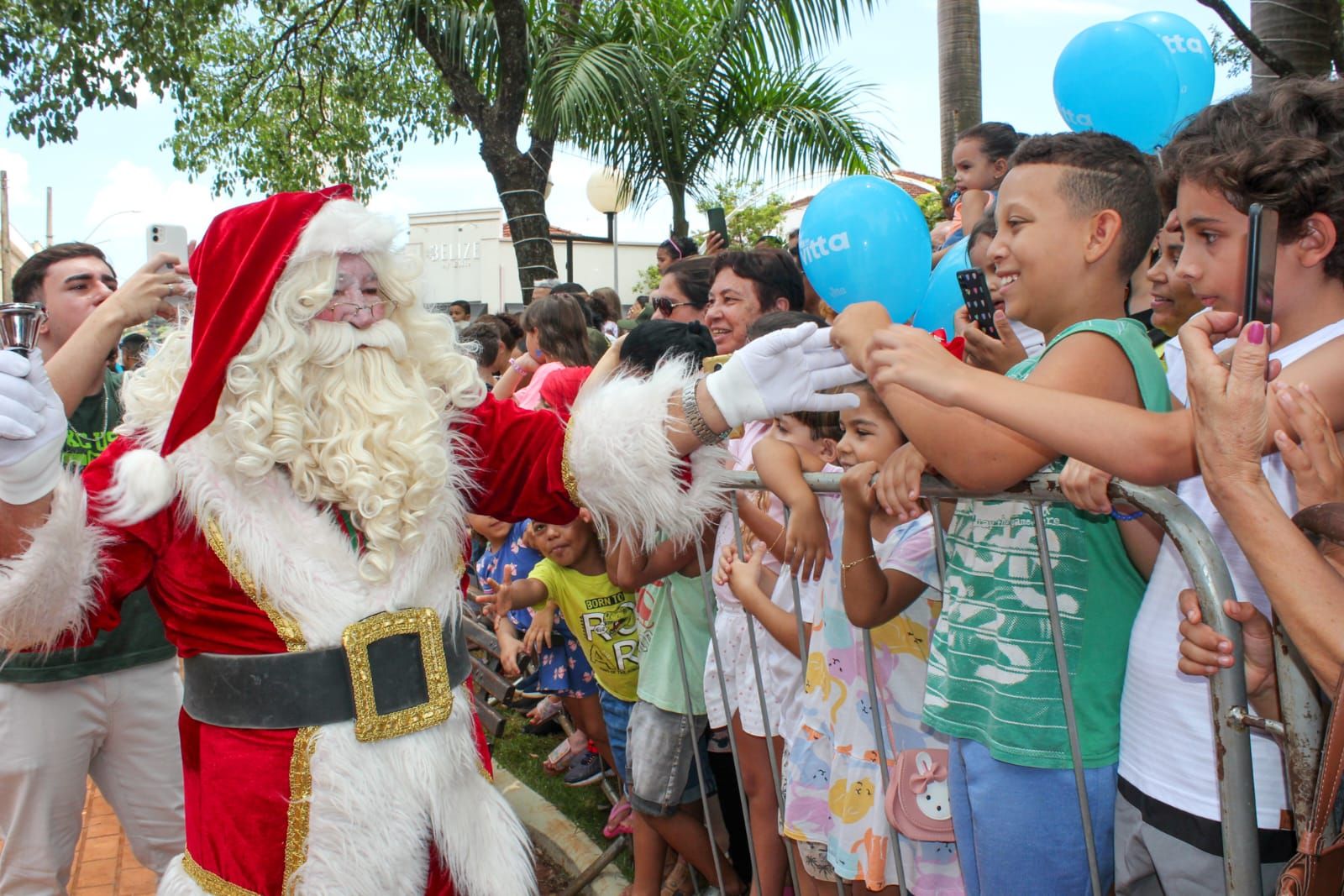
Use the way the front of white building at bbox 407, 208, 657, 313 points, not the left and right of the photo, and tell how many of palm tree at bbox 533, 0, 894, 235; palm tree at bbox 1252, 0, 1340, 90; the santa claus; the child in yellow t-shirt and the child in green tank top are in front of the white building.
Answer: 5

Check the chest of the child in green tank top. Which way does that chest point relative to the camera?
to the viewer's left

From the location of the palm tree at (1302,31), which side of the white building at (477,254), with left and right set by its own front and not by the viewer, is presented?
front

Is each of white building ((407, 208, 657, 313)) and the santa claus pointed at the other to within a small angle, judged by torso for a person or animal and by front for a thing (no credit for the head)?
no

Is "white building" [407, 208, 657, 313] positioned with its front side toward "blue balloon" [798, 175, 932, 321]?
yes

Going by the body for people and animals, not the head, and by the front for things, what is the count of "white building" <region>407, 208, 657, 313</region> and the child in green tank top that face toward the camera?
1

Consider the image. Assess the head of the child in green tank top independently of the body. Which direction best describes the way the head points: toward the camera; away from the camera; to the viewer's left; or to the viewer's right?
to the viewer's left

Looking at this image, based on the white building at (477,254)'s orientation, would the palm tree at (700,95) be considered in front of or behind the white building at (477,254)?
in front

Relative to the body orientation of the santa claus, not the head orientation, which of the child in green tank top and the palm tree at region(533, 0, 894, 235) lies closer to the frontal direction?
the child in green tank top

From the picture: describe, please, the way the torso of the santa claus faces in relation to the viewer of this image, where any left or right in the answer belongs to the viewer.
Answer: facing the viewer and to the right of the viewer

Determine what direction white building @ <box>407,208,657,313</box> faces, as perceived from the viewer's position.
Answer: facing the viewer

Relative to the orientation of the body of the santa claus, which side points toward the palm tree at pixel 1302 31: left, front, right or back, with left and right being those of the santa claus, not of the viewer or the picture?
left

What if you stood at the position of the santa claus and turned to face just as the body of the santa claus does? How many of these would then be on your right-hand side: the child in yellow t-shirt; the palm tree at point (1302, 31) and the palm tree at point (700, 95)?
0

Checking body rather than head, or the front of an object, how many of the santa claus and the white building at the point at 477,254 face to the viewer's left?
0
